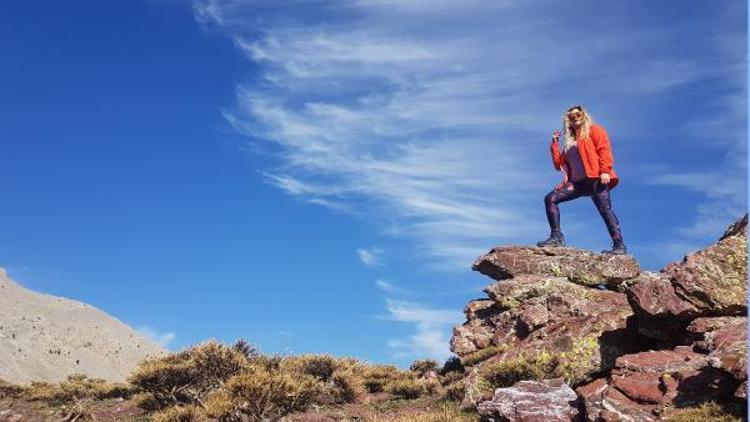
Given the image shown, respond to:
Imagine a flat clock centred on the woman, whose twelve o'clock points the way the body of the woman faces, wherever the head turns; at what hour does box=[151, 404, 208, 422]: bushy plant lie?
The bushy plant is roughly at 1 o'clock from the woman.

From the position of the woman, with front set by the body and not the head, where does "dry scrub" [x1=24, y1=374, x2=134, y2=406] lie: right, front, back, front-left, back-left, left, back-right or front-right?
front-right

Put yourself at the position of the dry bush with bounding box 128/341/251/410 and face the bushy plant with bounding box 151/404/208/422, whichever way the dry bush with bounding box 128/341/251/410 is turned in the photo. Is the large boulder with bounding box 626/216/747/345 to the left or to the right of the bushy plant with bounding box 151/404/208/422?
left

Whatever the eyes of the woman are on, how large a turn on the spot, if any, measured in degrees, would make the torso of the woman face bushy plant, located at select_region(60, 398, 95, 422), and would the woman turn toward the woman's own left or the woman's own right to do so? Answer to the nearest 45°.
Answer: approximately 45° to the woman's own right

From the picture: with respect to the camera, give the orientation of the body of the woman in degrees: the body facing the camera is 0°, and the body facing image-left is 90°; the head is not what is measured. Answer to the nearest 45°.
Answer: approximately 45°

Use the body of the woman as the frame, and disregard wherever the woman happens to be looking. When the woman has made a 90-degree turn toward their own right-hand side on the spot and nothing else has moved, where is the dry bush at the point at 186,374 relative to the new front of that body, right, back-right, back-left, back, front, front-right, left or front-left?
front-left
